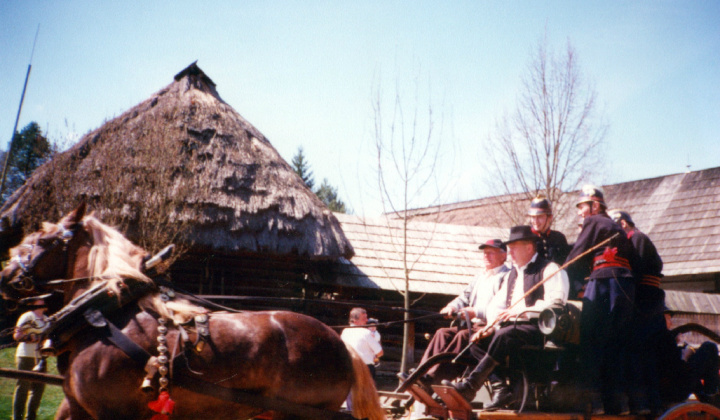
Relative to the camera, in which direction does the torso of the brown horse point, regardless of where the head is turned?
to the viewer's left

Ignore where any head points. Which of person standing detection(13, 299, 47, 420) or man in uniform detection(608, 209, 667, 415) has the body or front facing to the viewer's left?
the man in uniform

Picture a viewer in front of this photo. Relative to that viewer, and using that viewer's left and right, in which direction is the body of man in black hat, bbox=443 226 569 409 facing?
facing the viewer and to the left of the viewer

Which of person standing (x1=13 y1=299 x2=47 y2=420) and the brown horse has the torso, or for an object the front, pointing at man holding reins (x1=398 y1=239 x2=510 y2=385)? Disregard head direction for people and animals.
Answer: the person standing

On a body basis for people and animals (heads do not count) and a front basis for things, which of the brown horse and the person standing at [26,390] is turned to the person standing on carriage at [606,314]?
the person standing at [26,390]

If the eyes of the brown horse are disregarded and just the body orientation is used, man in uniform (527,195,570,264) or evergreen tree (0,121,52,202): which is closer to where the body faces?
the evergreen tree

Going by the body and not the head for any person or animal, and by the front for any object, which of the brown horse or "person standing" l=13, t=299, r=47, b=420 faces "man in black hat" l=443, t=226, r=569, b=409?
the person standing

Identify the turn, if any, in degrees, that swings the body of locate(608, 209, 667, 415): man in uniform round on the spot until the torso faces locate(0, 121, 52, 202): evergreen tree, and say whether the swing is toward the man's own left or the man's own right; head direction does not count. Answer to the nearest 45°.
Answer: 0° — they already face it

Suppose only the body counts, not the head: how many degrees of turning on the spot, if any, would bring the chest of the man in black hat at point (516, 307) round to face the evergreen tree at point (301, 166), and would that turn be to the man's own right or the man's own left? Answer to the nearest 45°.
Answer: approximately 90° to the man's own right

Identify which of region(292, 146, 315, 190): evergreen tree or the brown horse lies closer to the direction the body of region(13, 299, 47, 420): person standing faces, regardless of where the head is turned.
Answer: the brown horse

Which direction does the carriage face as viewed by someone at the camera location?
facing to the left of the viewer

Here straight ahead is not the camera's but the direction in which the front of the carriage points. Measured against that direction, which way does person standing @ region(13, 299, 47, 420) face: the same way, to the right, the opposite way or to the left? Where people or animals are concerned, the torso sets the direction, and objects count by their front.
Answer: to the left

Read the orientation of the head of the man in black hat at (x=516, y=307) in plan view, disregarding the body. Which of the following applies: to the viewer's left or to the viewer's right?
to the viewer's left

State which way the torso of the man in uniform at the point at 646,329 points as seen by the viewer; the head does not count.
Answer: to the viewer's left

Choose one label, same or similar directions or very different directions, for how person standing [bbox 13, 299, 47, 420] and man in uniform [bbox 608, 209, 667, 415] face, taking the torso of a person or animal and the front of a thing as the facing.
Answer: very different directions

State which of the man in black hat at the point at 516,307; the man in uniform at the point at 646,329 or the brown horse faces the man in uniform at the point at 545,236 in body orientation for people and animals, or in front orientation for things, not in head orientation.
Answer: the man in uniform at the point at 646,329

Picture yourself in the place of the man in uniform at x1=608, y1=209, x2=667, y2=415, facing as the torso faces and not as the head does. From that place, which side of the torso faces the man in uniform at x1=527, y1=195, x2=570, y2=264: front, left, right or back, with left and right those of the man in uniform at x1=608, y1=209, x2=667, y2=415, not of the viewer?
front

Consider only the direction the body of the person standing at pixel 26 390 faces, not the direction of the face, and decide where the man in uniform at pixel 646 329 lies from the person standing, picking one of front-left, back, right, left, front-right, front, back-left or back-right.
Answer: front
